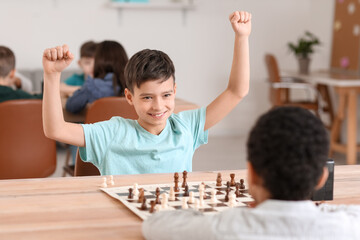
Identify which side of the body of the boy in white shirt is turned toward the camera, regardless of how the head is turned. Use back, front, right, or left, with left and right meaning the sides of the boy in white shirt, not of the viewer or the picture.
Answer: back

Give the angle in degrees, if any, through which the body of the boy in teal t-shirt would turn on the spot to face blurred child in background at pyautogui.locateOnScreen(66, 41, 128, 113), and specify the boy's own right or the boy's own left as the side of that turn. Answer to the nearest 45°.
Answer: approximately 180°

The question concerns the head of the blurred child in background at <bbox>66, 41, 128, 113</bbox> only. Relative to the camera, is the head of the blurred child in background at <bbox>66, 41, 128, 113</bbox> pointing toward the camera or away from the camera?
away from the camera

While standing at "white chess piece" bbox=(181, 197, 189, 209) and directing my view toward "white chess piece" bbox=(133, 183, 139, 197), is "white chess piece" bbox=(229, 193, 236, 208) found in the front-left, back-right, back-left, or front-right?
back-right

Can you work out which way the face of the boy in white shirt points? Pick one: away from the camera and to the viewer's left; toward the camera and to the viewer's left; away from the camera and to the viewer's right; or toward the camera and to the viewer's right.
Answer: away from the camera and to the viewer's left

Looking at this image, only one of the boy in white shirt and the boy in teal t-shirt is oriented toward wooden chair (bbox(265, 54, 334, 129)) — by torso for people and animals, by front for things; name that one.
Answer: the boy in white shirt

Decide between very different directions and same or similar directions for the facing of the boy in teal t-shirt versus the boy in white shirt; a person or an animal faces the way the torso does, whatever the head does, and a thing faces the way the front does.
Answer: very different directions
